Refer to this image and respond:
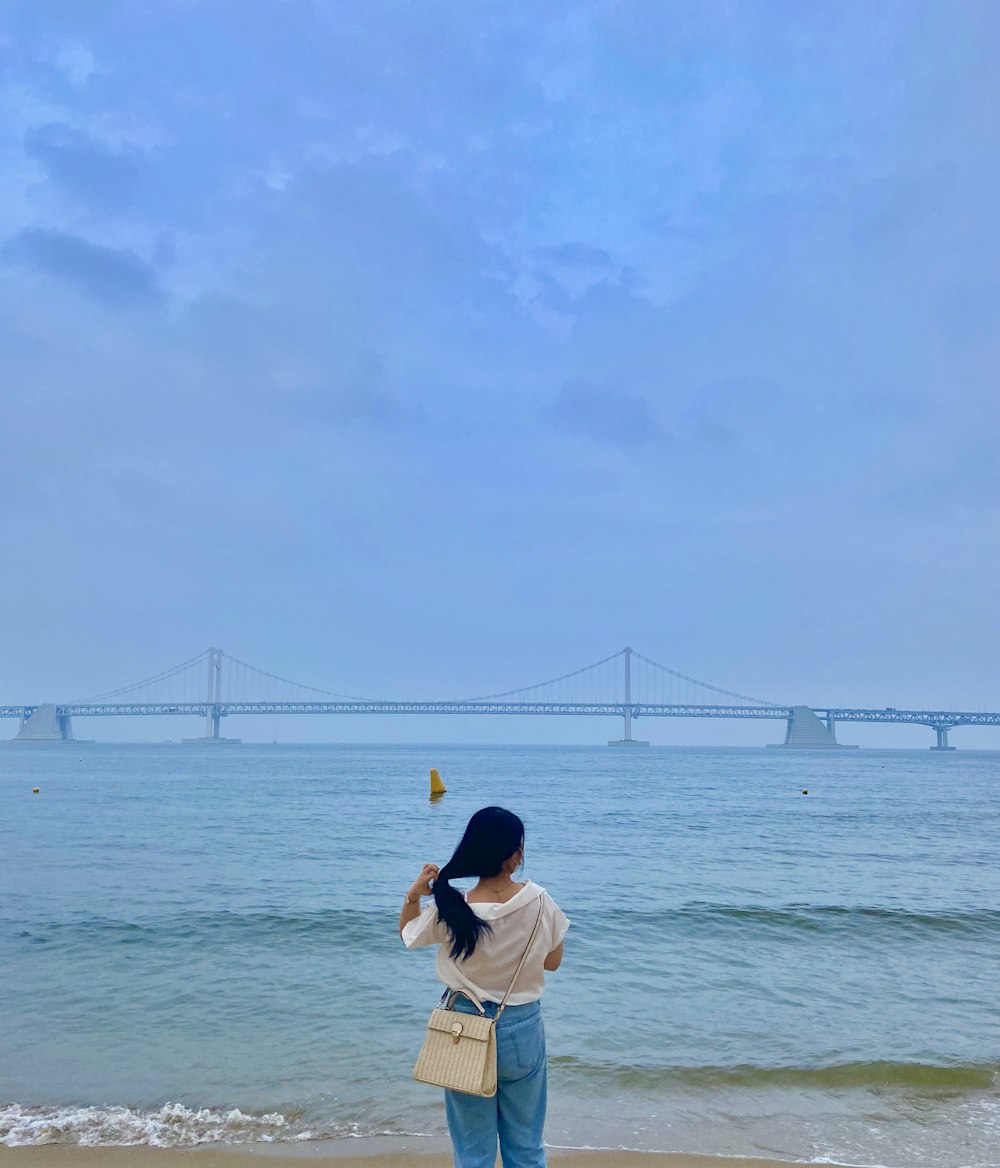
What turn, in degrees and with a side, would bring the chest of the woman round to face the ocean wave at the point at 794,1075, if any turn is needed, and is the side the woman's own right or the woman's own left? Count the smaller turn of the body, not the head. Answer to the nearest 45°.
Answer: approximately 45° to the woman's own right

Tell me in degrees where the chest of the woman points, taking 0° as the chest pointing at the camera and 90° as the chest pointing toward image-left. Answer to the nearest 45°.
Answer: approximately 180°

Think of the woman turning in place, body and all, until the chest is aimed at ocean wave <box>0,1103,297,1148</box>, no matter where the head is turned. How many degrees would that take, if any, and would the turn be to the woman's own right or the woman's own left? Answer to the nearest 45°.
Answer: approximately 45° to the woman's own left

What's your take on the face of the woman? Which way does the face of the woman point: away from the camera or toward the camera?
away from the camera

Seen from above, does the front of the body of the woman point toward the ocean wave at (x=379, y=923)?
yes
